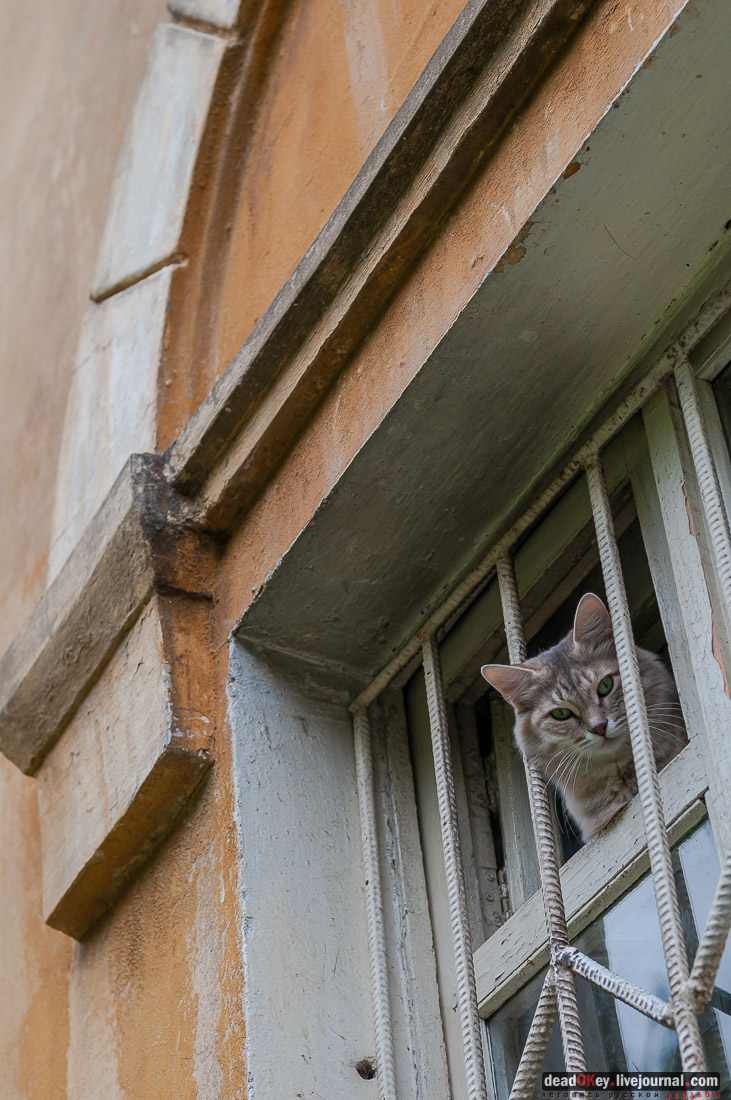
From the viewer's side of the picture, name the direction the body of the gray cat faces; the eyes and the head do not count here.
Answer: toward the camera
